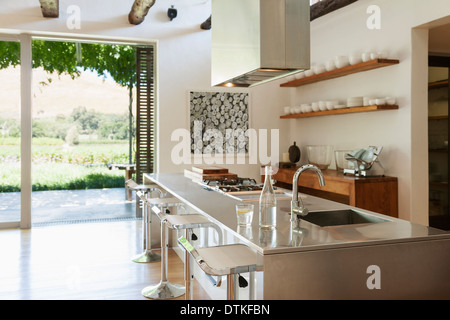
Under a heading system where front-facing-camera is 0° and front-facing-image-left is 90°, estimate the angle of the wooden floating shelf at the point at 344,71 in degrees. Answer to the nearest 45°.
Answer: approximately 45°

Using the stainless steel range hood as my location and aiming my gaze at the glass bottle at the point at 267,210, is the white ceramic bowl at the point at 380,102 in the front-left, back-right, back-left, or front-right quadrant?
back-left

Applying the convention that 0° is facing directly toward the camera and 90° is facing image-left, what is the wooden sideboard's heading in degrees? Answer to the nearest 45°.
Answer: approximately 45°

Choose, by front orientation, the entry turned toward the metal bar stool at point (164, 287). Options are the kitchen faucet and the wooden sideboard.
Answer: the wooden sideboard

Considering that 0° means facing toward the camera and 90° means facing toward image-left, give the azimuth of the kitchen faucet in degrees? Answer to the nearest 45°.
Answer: approximately 270°

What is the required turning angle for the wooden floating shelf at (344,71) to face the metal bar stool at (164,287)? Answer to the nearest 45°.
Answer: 0° — it already faces it

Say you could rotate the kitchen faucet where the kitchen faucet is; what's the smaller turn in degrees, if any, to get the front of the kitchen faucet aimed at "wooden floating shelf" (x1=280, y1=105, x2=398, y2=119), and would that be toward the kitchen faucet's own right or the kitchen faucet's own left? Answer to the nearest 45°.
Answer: approximately 90° to the kitchen faucet's own left

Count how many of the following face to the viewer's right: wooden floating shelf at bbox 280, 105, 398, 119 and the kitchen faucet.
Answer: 1

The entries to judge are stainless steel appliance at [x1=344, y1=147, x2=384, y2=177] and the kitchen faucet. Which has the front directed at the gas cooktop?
the stainless steel appliance
